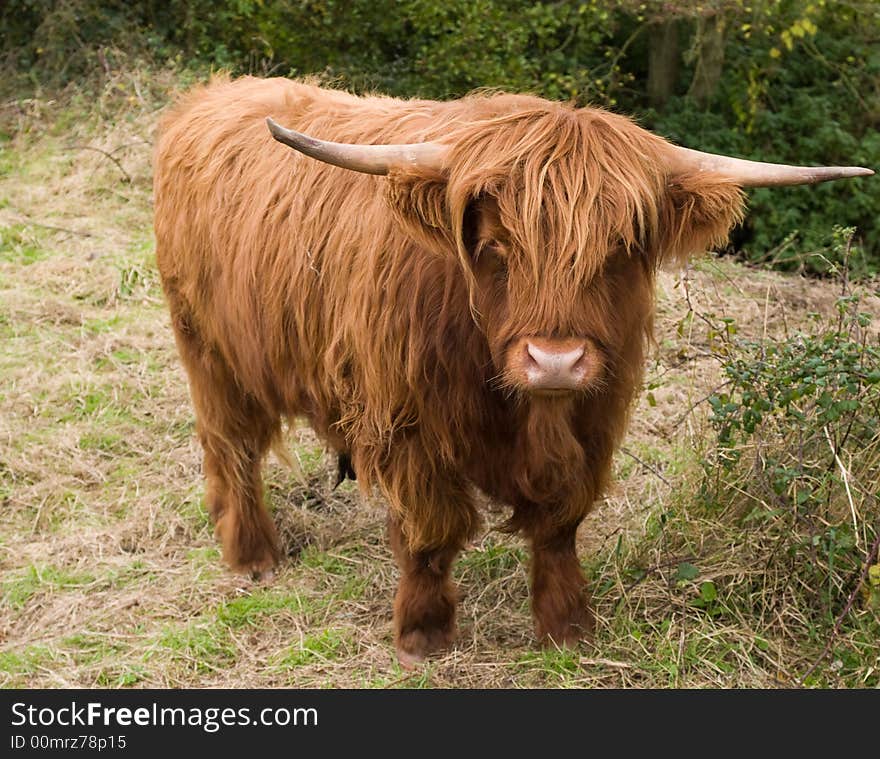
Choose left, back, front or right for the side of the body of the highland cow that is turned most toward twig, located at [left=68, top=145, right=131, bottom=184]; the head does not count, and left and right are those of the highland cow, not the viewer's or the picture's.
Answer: back

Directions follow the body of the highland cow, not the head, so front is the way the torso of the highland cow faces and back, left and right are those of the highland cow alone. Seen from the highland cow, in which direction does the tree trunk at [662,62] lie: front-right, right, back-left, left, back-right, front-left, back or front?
back-left

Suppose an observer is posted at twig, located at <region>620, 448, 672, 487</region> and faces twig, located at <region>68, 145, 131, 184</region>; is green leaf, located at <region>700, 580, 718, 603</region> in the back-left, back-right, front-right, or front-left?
back-left

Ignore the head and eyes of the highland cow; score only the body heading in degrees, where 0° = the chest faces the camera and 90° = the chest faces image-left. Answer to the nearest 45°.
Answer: approximately 315°

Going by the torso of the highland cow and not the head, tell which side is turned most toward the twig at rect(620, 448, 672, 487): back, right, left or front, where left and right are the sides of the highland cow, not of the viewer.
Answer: left

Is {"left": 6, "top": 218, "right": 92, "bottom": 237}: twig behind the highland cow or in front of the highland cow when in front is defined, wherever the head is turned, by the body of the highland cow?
behind

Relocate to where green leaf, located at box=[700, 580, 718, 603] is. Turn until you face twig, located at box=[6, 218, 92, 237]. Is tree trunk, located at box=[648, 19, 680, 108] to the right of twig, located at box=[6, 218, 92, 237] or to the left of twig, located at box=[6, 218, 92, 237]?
right

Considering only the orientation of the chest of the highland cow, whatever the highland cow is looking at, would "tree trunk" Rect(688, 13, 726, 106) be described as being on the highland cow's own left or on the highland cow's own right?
on the highland cow's own left
